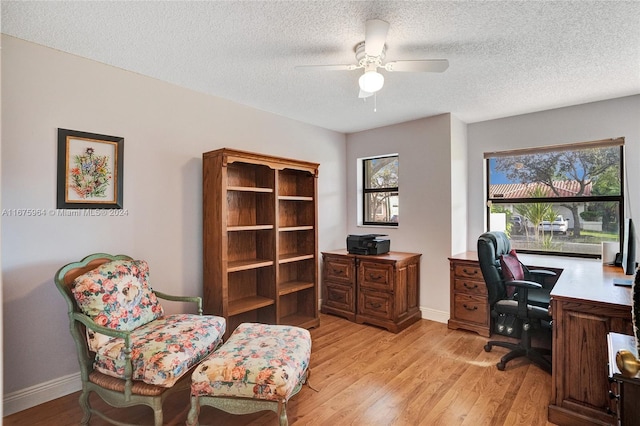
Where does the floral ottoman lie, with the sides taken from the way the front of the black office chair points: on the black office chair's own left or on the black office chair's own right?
on the black office chair's own right

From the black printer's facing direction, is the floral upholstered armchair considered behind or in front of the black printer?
in front

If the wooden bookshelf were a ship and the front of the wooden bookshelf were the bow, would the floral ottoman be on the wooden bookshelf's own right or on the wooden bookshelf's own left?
on the wooden bookshelf's own right

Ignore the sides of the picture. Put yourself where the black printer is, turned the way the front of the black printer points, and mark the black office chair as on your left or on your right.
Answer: on your left

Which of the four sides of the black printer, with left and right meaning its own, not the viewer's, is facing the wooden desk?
left

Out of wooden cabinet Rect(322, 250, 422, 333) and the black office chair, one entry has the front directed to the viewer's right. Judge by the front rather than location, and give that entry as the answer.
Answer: the black office chair

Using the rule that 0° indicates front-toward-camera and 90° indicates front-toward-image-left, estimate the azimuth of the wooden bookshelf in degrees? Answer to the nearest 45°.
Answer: approximately 315°

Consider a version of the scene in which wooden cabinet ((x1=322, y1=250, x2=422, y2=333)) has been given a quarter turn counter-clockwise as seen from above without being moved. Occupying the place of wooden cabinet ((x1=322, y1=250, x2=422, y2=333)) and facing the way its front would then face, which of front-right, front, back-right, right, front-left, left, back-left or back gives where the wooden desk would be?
front

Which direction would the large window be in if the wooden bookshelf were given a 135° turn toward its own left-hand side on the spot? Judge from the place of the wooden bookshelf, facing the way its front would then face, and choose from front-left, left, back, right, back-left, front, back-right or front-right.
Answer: right

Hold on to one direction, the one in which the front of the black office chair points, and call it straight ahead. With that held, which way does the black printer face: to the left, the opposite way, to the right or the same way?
to the right

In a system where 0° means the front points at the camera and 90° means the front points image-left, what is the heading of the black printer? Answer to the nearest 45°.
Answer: approximately 45°

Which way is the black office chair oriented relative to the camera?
to the viewer's right
